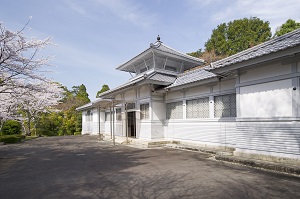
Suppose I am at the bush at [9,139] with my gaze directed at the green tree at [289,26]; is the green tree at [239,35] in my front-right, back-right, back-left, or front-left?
front-left

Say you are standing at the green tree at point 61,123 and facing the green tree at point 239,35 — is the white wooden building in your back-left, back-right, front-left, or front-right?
front-right

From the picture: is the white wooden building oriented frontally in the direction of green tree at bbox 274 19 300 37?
no

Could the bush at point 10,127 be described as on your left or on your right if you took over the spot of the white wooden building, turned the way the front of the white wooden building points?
on your right

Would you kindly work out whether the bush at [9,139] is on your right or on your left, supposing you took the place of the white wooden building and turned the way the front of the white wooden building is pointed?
on your right

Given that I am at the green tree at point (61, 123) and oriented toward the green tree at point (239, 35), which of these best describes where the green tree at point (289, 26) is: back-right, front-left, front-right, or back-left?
front-right

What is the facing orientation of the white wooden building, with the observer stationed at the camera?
facing the viewer and to the left of the viewer

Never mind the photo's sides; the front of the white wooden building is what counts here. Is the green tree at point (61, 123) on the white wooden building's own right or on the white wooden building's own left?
on the white wooden building's own right

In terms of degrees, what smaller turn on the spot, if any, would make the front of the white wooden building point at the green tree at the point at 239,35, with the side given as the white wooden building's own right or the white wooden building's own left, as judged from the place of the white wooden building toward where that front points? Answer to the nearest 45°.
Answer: approximately 135° to the white wooden building's own right

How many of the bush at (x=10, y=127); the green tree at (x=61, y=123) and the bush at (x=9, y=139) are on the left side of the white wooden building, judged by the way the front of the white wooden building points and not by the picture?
0
